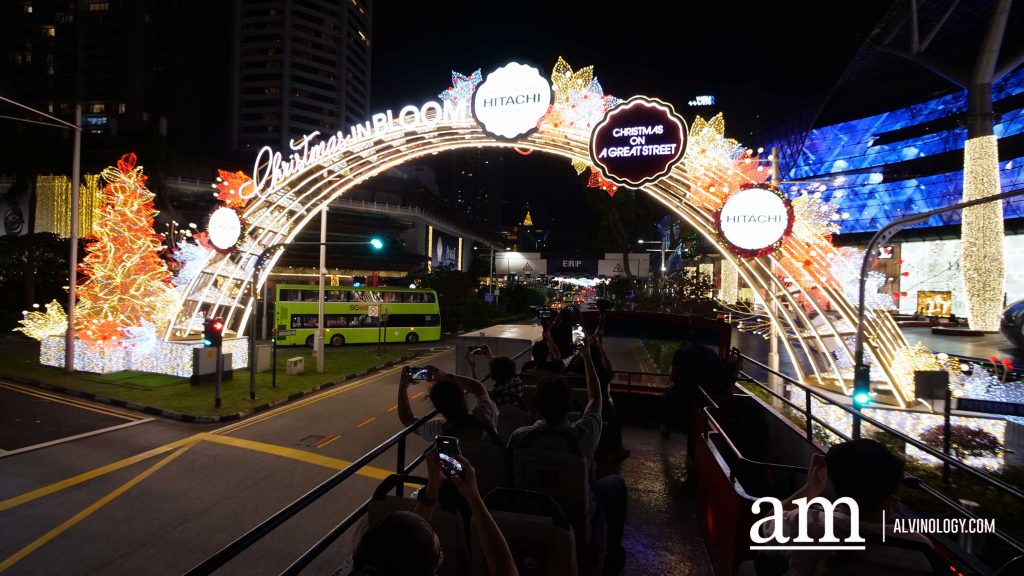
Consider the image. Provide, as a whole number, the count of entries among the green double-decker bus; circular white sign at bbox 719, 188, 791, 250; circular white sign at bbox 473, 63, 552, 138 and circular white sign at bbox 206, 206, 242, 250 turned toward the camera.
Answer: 3

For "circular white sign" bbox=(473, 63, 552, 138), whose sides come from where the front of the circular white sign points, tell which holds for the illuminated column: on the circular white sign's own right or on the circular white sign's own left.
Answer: on the circular white sign's own left

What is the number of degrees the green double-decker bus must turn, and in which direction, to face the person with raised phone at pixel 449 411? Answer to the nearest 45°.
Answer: approximately 90° to its right

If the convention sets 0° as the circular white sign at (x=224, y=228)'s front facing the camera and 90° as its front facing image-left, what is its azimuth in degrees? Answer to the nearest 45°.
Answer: approximately 0°

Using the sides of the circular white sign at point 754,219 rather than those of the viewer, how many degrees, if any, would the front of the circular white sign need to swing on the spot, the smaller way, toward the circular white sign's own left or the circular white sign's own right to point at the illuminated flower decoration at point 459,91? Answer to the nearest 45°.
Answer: approximately 90° to the circular white sign's own right

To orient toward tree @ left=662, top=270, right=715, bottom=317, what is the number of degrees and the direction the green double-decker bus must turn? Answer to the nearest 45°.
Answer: approximately 45° to its right

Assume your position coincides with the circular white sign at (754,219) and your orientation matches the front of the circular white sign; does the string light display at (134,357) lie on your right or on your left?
on your right

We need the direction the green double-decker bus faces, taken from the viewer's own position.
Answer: facing to the right of the viewer

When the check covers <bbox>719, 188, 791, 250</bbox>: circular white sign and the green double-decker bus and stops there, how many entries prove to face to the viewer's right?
1

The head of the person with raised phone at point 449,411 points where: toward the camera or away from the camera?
away from the camera

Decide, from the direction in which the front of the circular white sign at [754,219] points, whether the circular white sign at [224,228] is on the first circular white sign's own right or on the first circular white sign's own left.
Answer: on the first circular white sign's own right
